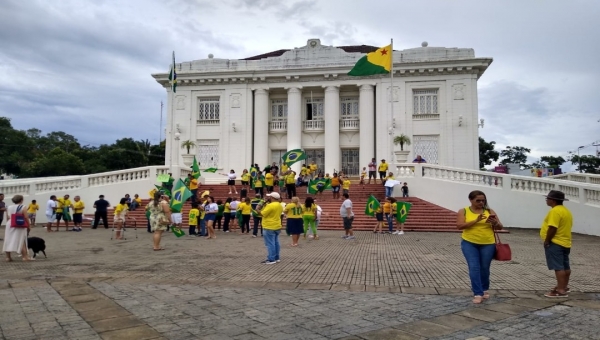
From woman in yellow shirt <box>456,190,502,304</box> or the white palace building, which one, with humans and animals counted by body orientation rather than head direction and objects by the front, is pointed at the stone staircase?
the white palace building

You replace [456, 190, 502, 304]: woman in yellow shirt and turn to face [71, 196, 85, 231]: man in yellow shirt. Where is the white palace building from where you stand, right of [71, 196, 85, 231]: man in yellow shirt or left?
right

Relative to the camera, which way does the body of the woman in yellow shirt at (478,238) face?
toward the camera

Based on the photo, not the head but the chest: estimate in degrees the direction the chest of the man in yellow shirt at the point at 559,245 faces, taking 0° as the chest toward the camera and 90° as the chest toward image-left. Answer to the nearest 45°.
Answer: approximately 90°

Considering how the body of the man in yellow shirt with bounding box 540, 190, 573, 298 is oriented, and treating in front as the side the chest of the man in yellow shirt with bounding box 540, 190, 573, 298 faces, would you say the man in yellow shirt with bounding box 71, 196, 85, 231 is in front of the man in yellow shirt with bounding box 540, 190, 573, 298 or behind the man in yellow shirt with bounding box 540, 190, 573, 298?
in front

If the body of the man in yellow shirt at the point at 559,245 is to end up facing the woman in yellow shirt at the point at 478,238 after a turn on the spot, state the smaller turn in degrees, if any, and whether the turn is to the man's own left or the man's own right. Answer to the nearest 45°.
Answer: approximately 45° to the man's own left

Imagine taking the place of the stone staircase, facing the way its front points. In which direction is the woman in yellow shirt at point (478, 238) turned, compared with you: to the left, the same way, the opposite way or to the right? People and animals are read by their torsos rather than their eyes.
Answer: the same way

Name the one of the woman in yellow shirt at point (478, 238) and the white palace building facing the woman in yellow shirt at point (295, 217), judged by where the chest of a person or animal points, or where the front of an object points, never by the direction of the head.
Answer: the white palace building

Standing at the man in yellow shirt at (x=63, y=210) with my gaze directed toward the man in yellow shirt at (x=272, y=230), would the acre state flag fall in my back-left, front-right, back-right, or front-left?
front-left

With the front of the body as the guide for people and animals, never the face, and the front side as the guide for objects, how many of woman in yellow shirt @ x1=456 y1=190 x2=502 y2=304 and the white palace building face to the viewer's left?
0

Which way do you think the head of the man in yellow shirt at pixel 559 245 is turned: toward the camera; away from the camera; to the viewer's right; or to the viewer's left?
to the viewer's left

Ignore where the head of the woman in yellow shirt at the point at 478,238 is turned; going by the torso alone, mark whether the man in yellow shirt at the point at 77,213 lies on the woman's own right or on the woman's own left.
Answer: on the woman's own right

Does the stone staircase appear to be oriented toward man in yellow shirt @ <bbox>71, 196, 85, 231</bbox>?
no

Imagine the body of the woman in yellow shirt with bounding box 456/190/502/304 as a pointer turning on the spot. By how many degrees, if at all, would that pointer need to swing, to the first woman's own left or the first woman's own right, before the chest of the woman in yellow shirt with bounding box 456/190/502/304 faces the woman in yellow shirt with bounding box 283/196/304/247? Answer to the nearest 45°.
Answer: approximately 135° to the first woman's own right

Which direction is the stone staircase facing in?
toward the camera

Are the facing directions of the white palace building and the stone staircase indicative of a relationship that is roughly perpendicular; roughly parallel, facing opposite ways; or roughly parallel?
roughly parallel
